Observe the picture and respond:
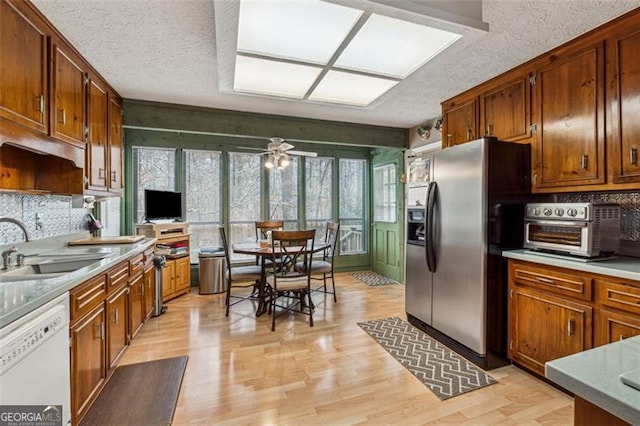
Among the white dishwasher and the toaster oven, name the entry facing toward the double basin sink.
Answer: the toaster oven

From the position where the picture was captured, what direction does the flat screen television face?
facing the viewer and to the right of the viewer

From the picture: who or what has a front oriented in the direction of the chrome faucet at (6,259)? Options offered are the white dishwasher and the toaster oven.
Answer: the toaster oven

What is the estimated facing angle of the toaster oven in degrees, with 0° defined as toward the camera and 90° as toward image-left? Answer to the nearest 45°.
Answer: approximately 45°

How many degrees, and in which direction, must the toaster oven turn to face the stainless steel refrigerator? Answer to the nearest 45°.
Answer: approximately 45° to its right

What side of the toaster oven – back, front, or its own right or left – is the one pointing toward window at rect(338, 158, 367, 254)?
right

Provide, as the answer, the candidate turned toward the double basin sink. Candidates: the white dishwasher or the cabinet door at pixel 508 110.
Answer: the cabinet door

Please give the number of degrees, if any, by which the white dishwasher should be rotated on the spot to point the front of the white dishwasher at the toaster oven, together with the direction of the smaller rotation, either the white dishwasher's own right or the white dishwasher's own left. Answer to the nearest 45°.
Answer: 0° — it already faces it

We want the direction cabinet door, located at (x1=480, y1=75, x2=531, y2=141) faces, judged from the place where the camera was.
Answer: facing the viewer and to the left of the viewer

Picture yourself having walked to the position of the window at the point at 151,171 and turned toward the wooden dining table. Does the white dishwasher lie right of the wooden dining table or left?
right

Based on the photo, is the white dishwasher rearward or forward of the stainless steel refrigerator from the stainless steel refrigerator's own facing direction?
forward

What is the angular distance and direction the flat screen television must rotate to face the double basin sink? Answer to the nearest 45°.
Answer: approximately 45° to its right

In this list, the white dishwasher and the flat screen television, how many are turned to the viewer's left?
0

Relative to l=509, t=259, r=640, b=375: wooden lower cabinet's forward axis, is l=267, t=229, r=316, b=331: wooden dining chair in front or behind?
in front

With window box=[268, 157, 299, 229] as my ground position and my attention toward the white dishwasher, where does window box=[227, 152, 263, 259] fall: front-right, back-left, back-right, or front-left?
front-right
